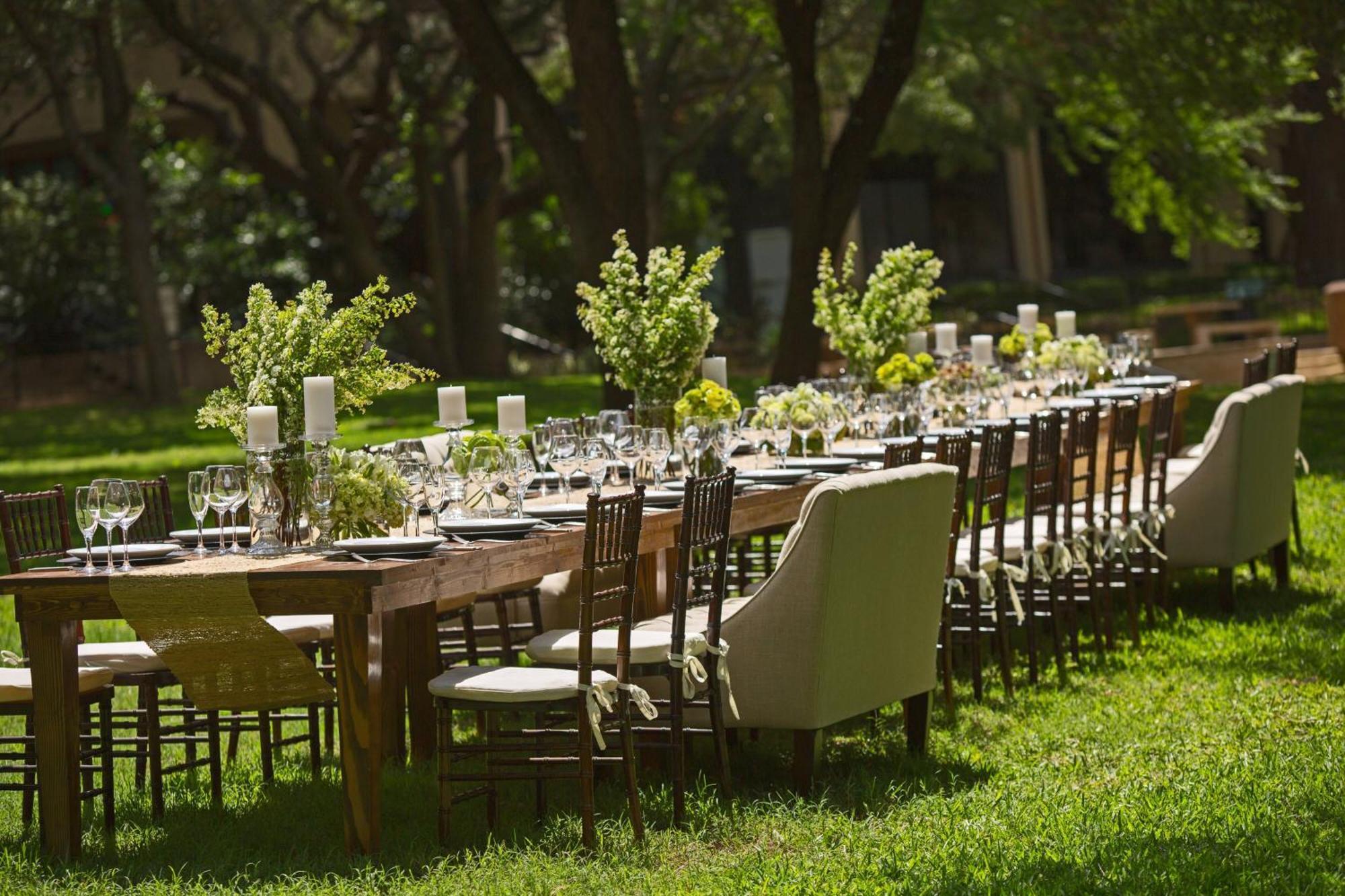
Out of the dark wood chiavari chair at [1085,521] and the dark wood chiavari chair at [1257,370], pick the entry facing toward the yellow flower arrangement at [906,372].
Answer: the dark wood chiavari chair at [1085,521]

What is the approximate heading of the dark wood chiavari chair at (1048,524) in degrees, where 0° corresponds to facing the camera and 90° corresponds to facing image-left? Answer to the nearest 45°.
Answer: approximately 135°

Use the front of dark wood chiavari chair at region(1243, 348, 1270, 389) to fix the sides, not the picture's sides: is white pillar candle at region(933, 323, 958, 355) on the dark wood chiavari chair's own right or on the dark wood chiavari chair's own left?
on the dark wood chiavari chair's own left

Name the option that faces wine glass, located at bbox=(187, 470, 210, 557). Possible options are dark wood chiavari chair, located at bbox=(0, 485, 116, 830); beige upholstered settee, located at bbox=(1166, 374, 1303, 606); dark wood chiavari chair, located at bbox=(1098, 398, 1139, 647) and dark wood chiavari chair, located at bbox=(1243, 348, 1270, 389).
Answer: dark wood chiavari chair, located at bbox=(0, 485, 116, 830)

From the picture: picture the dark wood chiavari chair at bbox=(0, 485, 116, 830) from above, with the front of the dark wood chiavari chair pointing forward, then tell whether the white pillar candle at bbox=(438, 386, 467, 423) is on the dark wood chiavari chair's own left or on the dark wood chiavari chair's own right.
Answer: on the dark wood chiavari chair's own left

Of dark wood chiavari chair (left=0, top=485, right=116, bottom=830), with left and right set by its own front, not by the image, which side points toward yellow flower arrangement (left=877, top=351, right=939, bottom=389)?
left

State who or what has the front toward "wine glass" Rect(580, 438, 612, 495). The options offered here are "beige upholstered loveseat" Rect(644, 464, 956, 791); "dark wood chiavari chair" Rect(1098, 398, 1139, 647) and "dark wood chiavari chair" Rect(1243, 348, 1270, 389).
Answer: the beige upholstered loveseat

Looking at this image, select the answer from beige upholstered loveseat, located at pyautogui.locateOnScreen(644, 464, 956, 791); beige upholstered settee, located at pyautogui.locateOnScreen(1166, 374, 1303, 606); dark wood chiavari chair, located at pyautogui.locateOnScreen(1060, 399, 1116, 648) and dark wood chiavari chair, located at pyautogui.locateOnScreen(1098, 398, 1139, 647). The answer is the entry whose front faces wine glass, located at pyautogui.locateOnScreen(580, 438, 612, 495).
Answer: beige upholstered loveseat, located at pyautogui.locateOnScreen(644, 464, 956, 791)

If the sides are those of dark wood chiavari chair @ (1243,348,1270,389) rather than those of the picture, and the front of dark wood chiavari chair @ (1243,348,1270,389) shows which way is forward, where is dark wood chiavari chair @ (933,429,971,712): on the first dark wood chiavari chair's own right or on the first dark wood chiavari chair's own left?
on the first dark wood chiavari chair's own left

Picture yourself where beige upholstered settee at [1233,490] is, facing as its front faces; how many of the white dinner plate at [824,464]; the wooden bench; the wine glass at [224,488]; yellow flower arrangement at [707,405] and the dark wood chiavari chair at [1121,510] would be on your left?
4

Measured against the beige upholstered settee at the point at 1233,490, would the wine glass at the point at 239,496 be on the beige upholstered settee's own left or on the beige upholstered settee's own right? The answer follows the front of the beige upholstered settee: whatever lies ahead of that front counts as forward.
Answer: on the beige upholstered settee's own left

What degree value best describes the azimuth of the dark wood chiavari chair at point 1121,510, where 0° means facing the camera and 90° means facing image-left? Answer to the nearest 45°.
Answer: approximately 135°

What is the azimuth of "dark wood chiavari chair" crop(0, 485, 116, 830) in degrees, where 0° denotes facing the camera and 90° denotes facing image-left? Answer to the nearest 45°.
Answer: approximately 315°

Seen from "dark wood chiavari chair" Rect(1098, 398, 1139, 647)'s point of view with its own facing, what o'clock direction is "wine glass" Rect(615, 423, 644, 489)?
The wine glass is roughly at 9 o'clock from the dark wood chiavari chair.
